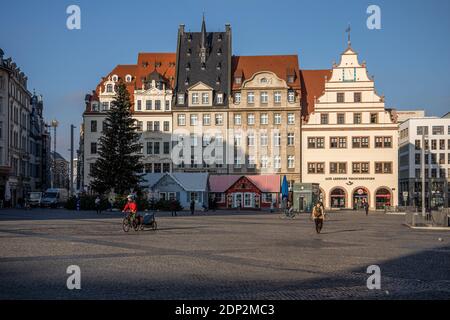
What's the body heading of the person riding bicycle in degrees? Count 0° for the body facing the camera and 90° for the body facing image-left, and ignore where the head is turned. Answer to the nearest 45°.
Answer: approximately 45°

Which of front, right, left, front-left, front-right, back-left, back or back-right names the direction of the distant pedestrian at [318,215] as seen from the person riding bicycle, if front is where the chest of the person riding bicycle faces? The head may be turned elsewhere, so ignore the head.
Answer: back-left

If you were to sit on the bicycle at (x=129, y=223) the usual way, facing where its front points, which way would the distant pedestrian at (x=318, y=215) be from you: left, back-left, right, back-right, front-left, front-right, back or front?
back-left
